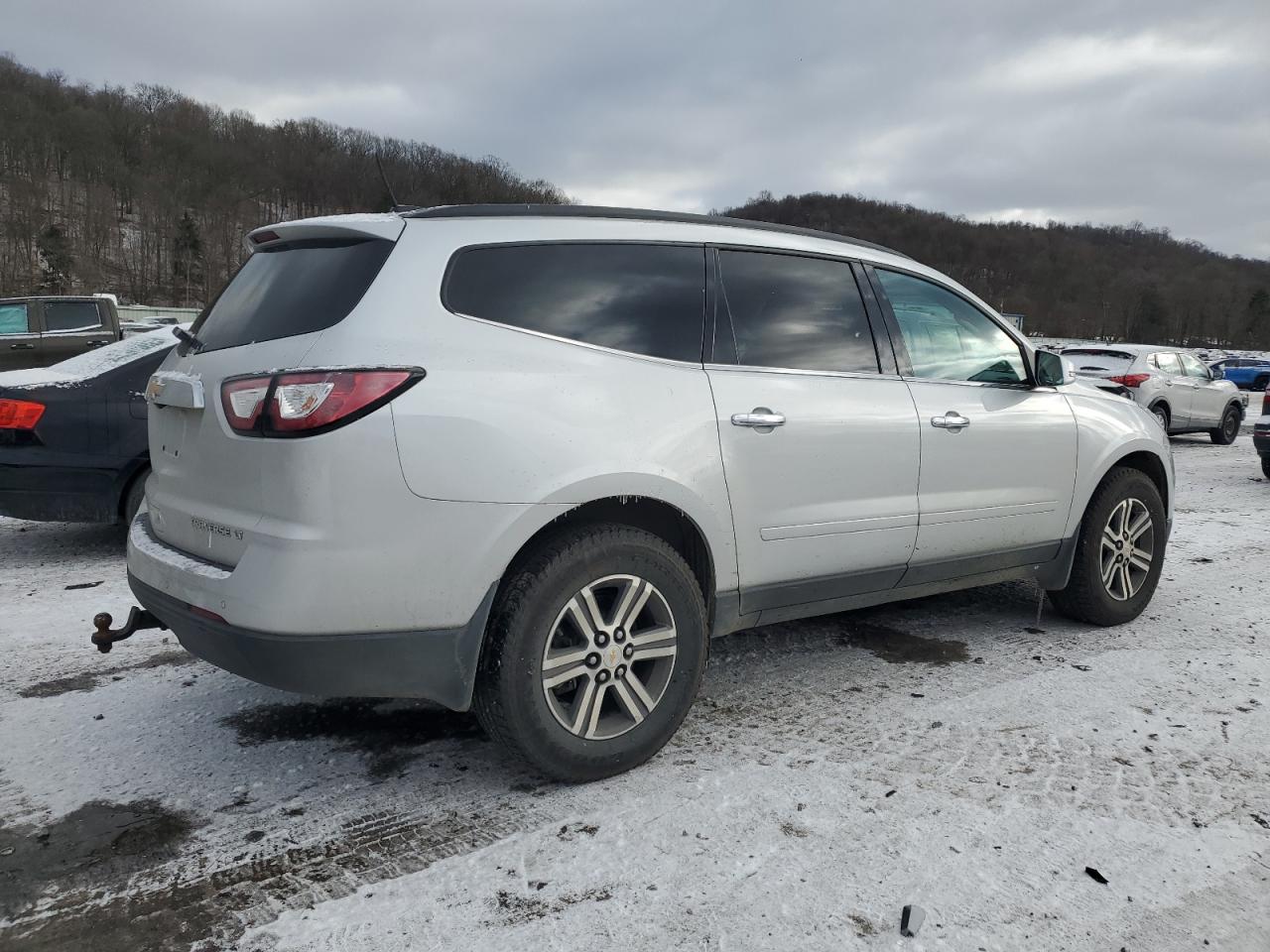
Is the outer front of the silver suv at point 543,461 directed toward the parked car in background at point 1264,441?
yes

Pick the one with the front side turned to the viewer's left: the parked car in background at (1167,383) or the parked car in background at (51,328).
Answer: the parked car in background at (51,328)

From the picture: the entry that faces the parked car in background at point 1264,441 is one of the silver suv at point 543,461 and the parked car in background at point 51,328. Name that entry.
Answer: the silver suv

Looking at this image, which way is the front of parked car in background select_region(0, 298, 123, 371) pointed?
to the viewer's left

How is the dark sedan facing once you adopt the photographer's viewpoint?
facing away from the viewer and to the right of the viewer

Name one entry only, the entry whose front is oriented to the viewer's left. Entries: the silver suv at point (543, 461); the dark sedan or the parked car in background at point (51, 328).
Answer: the parked car in background

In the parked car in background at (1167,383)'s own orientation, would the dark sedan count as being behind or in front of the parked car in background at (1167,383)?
behind

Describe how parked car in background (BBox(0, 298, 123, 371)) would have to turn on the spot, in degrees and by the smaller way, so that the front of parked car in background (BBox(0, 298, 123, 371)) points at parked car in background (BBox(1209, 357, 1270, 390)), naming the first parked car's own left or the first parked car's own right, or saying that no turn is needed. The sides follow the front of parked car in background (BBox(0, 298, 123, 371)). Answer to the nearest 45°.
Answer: approximately 180°

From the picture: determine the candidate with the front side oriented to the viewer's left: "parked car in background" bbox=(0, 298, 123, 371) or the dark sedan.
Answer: the parked car in background

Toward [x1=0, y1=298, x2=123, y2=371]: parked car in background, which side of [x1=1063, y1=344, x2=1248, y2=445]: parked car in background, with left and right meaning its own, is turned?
back

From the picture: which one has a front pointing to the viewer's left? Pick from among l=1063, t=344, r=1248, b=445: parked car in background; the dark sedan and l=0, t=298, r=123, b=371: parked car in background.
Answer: l=0, t=298, r=123, b=371: parked car in background

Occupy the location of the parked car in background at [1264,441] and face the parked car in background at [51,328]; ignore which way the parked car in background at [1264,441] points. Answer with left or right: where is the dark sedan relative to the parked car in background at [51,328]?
left

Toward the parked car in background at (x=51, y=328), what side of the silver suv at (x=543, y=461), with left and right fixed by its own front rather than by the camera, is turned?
left
